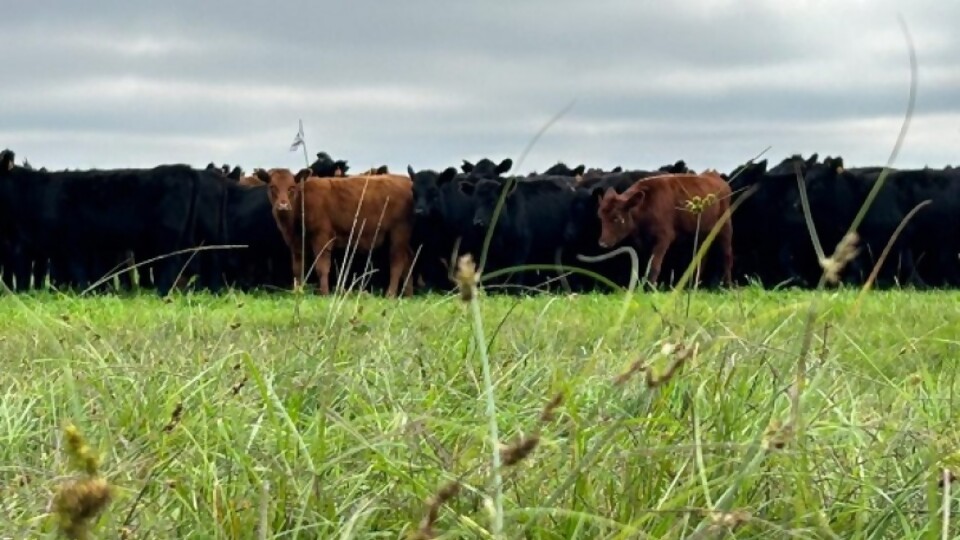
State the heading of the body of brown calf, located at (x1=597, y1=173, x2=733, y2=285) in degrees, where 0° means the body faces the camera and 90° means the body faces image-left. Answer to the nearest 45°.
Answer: approximately 90°

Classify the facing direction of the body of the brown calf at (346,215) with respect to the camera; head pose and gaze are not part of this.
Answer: to the viewer's left

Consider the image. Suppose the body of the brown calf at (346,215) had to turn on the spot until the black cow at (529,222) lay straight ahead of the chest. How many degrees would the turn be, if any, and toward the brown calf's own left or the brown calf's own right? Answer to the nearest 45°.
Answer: approximately 180°

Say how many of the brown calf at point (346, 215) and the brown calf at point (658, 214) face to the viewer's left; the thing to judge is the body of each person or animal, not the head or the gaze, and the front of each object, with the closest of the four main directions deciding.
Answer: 2

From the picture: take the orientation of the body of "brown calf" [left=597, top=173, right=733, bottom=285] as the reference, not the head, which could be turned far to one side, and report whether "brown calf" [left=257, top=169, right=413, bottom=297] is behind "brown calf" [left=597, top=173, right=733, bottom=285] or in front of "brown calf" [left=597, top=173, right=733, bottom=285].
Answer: in front

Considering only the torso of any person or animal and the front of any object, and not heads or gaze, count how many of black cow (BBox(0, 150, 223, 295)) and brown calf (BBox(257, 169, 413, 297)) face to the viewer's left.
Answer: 2

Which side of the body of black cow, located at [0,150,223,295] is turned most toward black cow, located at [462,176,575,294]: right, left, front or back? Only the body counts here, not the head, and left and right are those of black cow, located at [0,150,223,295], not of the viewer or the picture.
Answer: back

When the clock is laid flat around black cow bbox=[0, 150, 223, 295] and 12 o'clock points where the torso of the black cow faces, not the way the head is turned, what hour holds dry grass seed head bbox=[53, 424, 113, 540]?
The dry grass seed head is roughly at 9 o'clock from the black cow.

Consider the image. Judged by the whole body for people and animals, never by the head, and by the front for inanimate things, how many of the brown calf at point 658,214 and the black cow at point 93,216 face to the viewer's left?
2

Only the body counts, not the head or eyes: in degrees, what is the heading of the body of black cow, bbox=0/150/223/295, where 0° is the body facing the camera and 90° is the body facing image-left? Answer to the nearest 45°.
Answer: approximately 90°

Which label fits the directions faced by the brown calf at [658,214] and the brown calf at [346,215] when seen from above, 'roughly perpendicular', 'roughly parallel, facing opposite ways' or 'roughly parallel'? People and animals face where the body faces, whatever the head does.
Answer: roughly parallel

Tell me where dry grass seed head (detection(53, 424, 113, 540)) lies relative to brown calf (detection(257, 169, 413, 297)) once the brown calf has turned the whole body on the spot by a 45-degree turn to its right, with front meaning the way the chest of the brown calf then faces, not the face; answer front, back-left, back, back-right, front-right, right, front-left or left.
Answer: back-left

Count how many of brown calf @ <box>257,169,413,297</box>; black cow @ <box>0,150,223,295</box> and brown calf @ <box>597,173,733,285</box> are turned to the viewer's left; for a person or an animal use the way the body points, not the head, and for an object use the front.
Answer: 3
